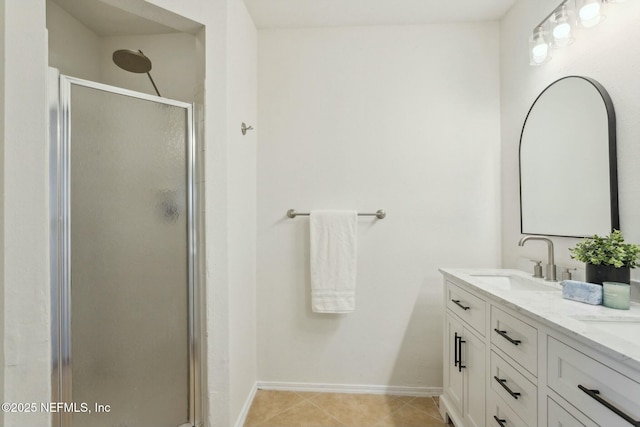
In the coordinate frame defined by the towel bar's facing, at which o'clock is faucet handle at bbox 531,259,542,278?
The faucet handle is roughly at 10 o'clock from the towel bar.

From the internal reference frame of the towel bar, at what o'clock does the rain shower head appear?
The rain shower head is roughly at 2 o'clock from the towel bar.

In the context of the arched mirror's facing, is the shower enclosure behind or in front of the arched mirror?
in front

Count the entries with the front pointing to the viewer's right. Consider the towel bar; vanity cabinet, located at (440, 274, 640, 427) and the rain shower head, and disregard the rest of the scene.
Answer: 0

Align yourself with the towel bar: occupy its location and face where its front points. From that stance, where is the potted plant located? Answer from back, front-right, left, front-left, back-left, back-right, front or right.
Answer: front-left

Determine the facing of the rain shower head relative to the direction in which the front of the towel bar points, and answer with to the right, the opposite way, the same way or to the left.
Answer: the same way

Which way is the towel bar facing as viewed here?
toward the camera

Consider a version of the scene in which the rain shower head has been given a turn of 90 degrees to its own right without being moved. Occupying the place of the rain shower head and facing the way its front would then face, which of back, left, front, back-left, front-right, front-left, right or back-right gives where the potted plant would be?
back

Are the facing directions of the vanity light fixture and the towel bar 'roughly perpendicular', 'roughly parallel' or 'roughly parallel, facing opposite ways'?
roughly perpendicular

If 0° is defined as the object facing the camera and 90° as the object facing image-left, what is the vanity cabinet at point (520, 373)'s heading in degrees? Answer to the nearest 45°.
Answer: approximately 45°

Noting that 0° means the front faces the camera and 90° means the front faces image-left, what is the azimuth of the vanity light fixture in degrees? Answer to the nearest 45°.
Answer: approximately 45°

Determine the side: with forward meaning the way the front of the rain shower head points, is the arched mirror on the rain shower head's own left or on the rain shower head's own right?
on the rain shower head's own left

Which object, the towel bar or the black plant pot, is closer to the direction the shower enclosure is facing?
the black plant pot

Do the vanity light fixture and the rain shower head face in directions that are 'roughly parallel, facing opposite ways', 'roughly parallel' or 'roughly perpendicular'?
roughly perpendicular

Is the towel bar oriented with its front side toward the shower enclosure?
no

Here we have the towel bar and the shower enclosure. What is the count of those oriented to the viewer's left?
0

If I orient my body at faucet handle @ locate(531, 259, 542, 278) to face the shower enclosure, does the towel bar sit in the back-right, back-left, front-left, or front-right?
front-right

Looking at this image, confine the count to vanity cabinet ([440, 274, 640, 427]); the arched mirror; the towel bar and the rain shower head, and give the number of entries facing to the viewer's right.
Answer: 0
